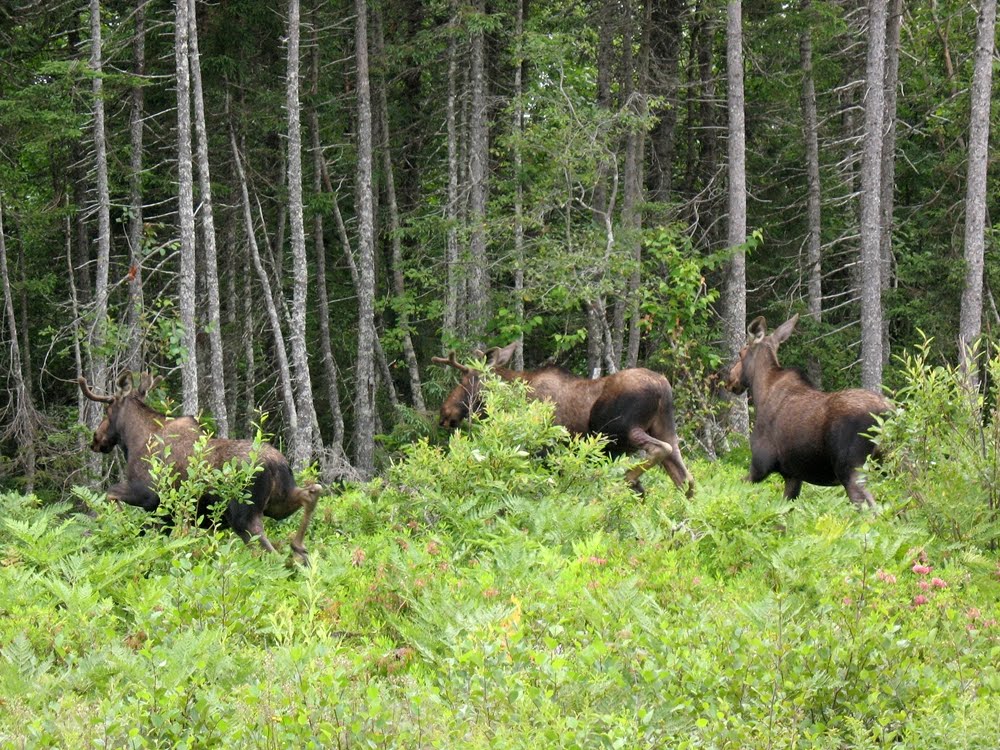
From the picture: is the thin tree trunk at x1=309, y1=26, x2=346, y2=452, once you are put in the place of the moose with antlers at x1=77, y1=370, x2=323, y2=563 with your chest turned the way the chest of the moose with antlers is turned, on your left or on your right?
on your right

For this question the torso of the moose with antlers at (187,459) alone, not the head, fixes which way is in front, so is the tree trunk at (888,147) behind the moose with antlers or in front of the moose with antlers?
behind

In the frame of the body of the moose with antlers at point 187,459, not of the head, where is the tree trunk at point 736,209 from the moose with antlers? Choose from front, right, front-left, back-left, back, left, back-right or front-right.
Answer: back-right

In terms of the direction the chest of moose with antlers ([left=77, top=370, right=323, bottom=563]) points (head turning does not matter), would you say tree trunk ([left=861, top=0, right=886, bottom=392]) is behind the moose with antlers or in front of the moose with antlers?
behind

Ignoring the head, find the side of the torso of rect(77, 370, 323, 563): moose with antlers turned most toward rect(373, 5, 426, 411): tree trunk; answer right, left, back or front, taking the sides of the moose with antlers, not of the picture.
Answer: right

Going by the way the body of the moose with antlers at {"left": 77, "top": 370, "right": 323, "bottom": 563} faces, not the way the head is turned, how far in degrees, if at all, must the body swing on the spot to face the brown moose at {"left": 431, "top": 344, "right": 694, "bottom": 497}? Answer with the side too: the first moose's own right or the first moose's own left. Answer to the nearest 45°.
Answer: approximately 180°

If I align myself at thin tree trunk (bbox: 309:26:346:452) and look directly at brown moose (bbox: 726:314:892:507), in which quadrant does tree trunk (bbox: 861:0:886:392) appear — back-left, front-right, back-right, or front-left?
front-left

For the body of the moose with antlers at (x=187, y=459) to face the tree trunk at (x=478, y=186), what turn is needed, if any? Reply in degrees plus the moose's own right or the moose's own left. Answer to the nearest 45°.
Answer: approximately 135° to the moose's own right

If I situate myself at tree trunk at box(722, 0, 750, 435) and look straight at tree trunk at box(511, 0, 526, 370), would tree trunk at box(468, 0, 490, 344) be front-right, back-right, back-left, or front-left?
front-right

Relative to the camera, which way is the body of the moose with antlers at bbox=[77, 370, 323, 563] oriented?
to the viewer's left

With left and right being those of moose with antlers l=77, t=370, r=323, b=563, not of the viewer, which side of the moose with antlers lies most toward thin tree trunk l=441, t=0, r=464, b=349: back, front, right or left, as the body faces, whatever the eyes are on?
right
